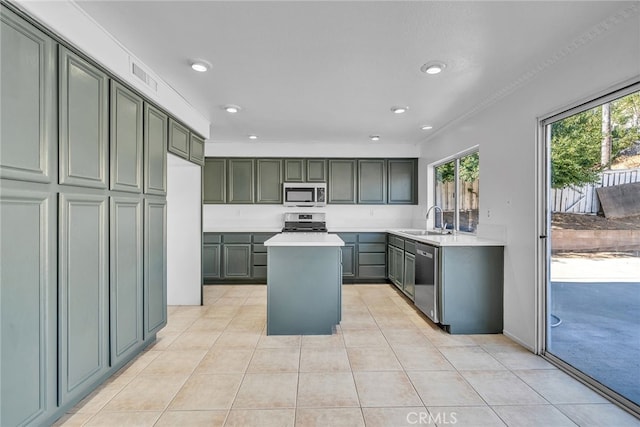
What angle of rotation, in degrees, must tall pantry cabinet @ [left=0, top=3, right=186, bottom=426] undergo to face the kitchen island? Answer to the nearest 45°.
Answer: approximately 45° to its left

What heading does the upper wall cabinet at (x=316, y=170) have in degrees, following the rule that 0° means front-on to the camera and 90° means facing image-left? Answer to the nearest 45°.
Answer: approximately 0°

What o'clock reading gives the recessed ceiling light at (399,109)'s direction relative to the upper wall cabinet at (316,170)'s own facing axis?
The recessed ceiling light is roughly at 11 o'clock from the upper wall cabinet.

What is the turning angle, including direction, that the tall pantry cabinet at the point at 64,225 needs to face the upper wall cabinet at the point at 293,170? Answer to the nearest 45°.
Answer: approximately 90° to its left

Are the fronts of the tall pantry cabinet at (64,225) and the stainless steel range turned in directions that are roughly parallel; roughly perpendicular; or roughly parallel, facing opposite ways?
roughly perpendicular

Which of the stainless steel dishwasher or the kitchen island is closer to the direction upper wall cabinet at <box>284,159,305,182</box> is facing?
the kitchen island
